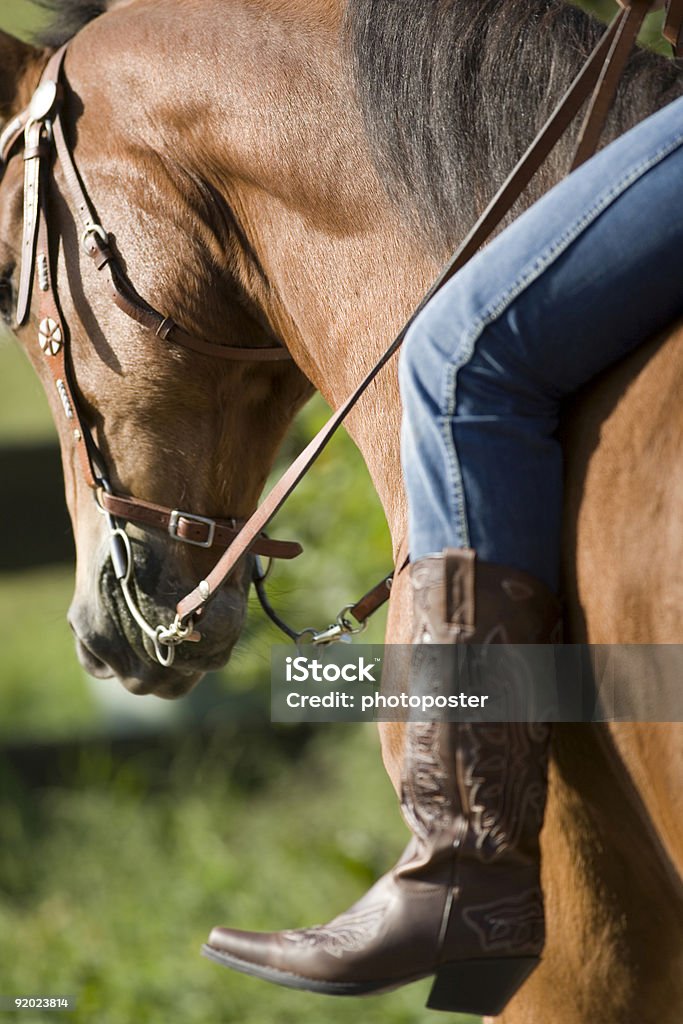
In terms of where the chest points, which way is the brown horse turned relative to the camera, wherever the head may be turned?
to the viewer's left
